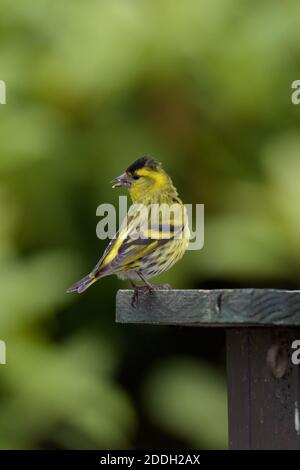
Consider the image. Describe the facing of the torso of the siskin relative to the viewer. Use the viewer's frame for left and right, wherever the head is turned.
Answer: facing to the right of the viewer
